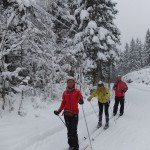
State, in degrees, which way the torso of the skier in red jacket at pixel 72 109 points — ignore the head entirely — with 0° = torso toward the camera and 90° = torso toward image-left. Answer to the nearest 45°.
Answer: approximately 0°

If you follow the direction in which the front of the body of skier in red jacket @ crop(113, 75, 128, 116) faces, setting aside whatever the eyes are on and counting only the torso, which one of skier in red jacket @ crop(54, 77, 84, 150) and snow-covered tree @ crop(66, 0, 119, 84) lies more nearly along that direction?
the skier in red jacket

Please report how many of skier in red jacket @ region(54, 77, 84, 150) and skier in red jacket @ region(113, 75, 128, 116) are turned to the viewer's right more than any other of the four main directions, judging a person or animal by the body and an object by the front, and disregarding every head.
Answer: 0

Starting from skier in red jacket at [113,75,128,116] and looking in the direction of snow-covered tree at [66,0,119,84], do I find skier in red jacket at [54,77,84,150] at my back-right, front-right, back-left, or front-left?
back-left

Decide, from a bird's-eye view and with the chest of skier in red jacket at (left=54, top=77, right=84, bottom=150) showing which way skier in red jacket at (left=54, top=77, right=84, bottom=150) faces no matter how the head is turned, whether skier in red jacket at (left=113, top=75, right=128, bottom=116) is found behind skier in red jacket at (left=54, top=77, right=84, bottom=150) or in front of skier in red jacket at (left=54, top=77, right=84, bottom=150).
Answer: behind

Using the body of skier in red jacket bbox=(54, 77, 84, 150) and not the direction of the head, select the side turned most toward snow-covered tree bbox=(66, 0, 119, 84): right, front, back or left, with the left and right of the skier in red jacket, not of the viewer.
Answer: back

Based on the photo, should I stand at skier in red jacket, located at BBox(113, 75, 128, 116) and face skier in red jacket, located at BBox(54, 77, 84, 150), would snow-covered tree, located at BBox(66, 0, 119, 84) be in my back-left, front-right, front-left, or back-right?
back-right

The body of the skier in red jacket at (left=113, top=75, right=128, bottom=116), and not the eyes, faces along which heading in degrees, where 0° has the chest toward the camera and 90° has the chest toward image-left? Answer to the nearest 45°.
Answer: approximately 45°

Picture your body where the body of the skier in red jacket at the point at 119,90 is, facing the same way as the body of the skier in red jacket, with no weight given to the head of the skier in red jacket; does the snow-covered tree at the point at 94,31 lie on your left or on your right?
on your right
